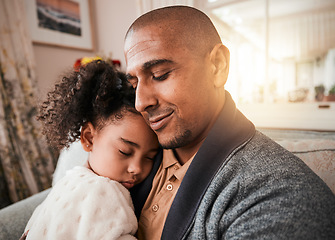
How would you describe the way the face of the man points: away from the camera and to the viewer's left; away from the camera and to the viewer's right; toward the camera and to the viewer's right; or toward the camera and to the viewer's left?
toward the camera and to the viewer's left

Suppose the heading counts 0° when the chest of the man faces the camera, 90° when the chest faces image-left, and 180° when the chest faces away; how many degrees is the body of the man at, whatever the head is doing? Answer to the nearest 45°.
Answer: approximately 45°

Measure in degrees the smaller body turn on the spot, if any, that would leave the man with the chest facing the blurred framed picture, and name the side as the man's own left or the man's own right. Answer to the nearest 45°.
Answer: approximately 90° to the man's own right

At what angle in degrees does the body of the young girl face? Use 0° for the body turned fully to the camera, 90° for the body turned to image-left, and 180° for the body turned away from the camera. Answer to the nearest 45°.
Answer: approximately 315°

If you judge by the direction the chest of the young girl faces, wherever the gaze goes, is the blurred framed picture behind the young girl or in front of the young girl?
behind
